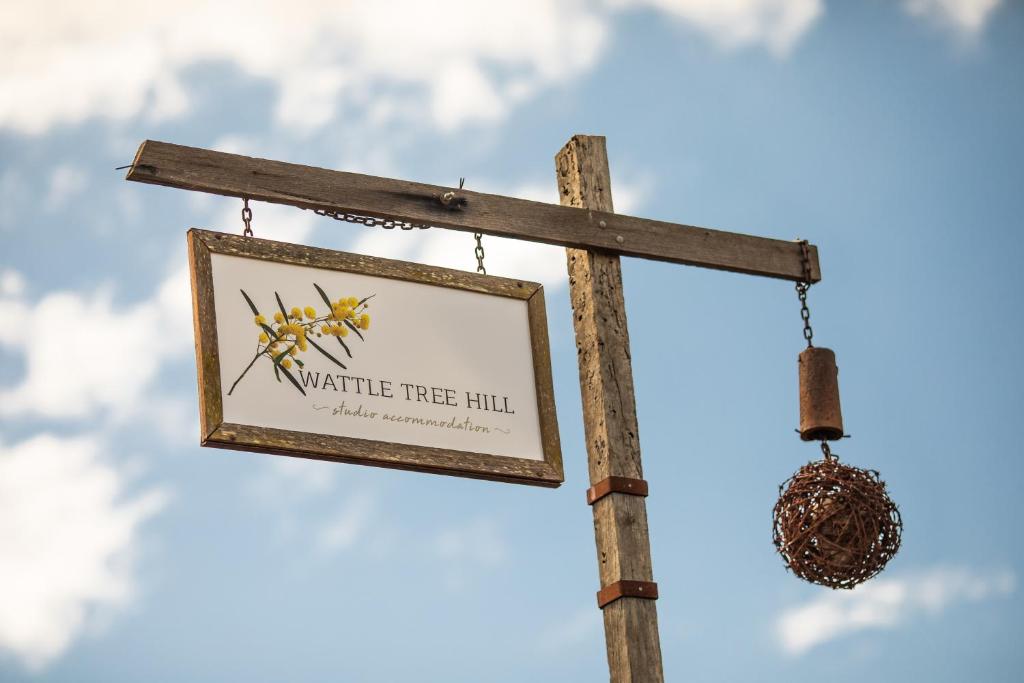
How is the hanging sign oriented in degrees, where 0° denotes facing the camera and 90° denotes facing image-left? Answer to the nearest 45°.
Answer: approximately 315°

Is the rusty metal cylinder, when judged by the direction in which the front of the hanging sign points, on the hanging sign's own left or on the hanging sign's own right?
on the hanging sign's own left

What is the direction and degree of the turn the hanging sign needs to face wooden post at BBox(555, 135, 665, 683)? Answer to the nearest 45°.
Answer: approximately 90° to its left
